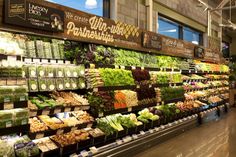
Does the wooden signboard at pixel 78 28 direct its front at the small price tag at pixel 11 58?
no

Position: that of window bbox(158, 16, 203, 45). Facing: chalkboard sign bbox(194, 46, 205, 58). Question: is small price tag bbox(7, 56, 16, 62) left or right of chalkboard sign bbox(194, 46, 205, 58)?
right

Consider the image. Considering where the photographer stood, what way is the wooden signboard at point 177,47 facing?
facing the viewer and to the right of the viewer

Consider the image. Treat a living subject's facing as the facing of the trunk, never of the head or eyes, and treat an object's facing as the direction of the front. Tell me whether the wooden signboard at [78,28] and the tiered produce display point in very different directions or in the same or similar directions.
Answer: same or similar directions

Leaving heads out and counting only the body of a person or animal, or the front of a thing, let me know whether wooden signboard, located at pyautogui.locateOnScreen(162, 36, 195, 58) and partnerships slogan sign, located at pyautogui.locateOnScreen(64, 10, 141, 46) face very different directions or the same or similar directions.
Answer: same or similar directions

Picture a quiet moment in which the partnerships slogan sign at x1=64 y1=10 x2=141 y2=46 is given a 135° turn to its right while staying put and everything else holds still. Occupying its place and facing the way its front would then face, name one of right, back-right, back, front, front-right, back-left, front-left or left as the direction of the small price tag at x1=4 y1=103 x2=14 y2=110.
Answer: front-left

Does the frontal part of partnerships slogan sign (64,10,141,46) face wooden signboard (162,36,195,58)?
no

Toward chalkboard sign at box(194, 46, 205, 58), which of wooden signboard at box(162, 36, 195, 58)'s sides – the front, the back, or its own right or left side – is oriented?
left

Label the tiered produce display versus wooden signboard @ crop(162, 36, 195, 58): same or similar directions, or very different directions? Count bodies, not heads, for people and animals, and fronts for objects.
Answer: same or similar directions

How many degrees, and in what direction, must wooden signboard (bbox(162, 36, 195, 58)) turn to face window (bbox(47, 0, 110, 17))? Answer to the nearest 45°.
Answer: approximately 90° to its right

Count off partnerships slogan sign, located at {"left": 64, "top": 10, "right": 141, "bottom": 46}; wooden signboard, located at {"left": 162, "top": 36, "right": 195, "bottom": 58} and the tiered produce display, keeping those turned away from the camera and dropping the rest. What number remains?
0

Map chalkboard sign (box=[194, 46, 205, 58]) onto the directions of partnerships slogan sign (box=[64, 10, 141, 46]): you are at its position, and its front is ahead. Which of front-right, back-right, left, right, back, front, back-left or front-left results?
left

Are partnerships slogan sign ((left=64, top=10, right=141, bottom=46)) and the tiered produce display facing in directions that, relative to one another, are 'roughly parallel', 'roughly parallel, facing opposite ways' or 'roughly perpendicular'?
roughly parallel
